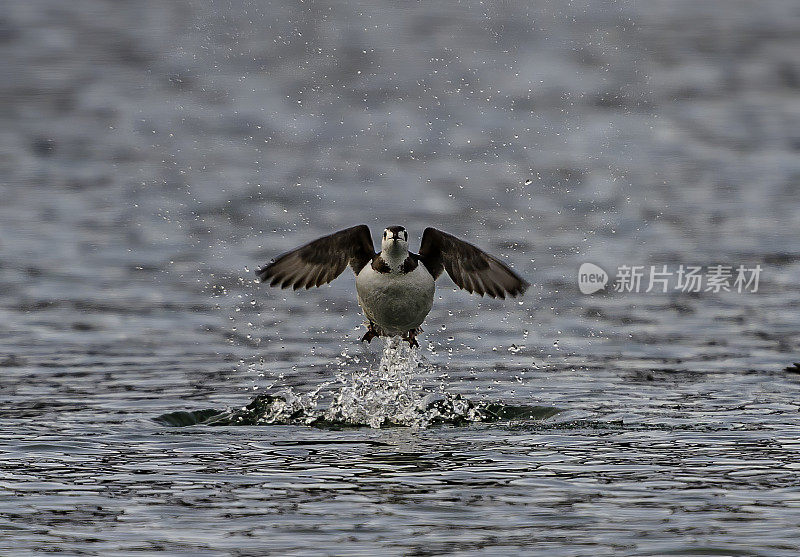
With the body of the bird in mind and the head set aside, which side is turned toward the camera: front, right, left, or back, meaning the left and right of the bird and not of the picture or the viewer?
front
